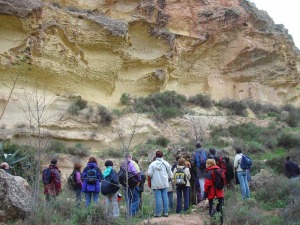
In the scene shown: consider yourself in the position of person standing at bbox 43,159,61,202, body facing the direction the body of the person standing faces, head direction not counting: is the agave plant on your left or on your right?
on your left

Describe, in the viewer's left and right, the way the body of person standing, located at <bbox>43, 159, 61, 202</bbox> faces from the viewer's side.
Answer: facing away from the viewer and to the right of the viewer

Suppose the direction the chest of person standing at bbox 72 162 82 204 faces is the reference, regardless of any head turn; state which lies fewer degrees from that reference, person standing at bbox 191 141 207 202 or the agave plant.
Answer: the person standing

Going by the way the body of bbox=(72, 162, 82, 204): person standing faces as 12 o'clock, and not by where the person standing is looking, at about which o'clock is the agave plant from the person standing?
The agave plant is roughly at 8 o'clock from the person standing.

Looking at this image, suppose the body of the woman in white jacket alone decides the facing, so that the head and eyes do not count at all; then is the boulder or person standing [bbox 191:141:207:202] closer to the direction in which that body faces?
the person standing

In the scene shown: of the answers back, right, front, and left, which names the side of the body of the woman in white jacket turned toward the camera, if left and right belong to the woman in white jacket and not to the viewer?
back

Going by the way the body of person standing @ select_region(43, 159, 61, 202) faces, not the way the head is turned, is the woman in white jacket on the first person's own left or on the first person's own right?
on the first person's own right

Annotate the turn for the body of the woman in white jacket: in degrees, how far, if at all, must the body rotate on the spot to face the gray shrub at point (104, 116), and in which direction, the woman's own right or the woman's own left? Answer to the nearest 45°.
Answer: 0° — they already face it

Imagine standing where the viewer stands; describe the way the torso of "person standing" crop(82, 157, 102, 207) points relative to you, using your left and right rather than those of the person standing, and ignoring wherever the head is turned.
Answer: facing away from the viewer
